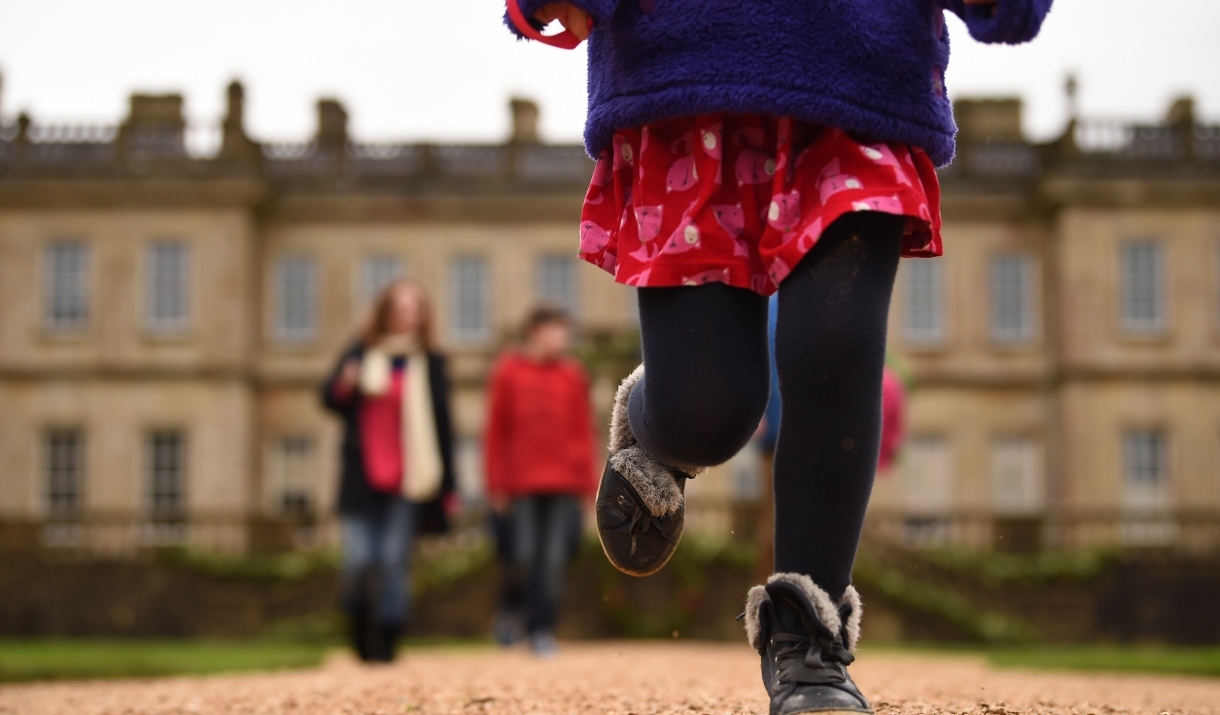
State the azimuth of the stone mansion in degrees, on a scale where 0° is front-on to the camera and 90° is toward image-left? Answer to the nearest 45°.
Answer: approximately 0°

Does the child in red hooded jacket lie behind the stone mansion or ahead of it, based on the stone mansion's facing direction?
ahead
